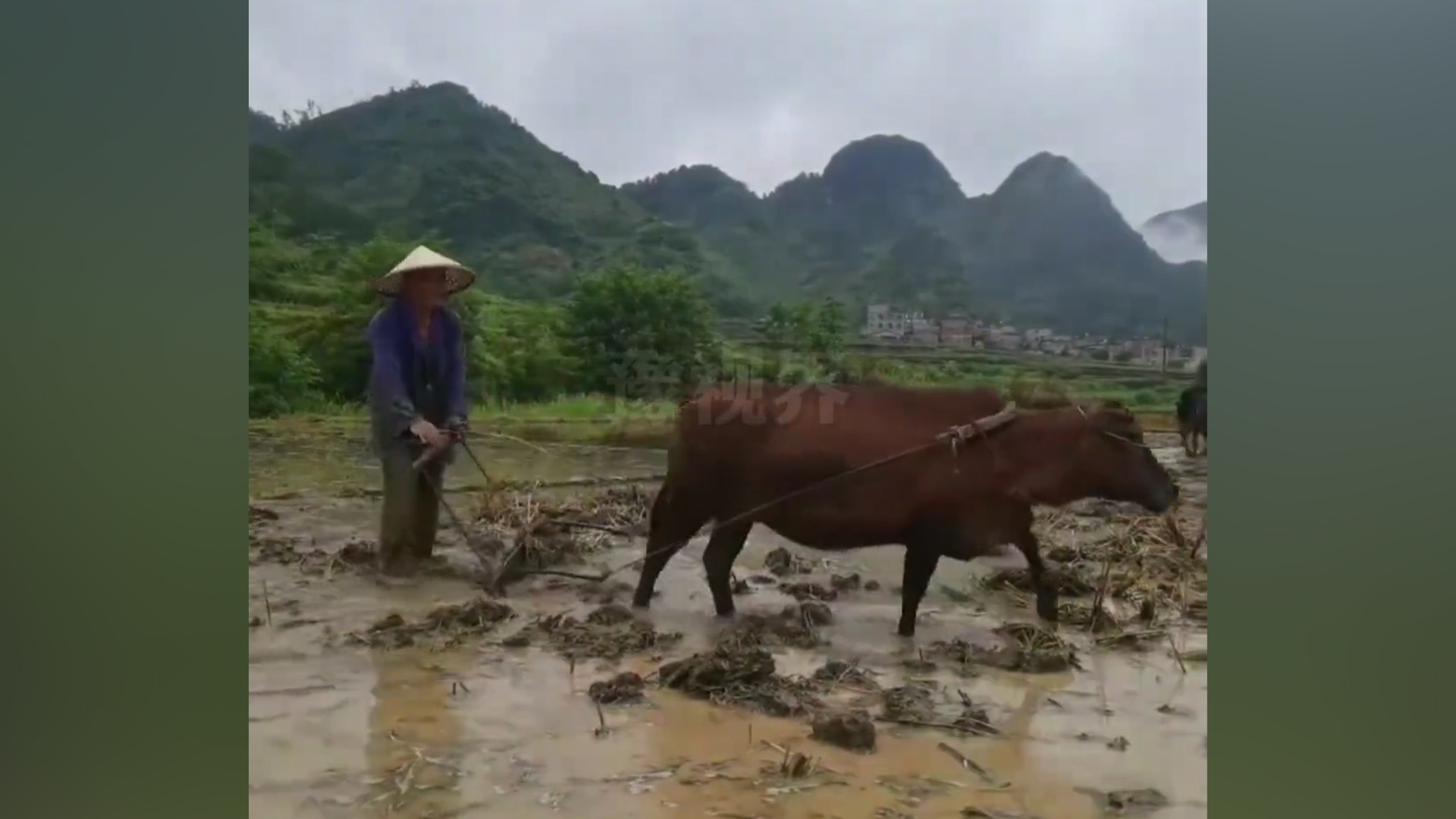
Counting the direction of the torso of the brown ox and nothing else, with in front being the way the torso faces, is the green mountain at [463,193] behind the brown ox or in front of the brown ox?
behind

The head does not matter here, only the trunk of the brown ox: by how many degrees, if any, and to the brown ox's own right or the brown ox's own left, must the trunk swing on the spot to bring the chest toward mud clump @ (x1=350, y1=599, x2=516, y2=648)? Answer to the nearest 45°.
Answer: approximately 180°

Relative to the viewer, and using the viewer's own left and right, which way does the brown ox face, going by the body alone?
facing to the right of the viewer
